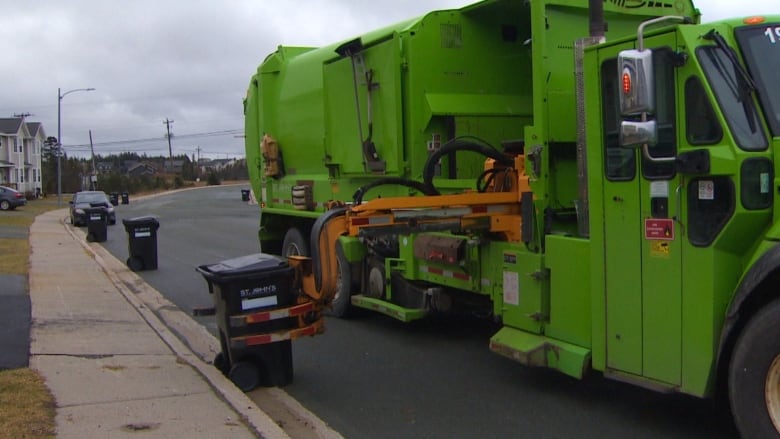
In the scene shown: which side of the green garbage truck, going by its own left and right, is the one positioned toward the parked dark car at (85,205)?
back

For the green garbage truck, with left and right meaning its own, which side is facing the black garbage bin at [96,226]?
back

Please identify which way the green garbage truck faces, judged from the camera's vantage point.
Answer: facing the viewer and to the right of the viewer

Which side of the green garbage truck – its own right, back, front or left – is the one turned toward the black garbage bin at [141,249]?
back

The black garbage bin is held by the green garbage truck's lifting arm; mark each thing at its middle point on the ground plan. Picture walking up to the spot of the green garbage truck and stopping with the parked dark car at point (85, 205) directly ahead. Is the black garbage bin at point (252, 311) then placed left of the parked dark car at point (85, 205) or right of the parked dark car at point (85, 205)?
left

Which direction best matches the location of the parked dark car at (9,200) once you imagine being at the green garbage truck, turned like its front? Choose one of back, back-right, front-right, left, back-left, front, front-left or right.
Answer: back

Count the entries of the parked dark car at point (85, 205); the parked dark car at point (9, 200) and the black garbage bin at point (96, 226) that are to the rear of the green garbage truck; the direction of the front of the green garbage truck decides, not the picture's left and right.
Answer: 3

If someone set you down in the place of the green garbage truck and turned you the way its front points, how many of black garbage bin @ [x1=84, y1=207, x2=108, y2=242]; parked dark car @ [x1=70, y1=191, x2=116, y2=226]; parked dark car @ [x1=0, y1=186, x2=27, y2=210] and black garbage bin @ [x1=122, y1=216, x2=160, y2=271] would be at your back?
4
